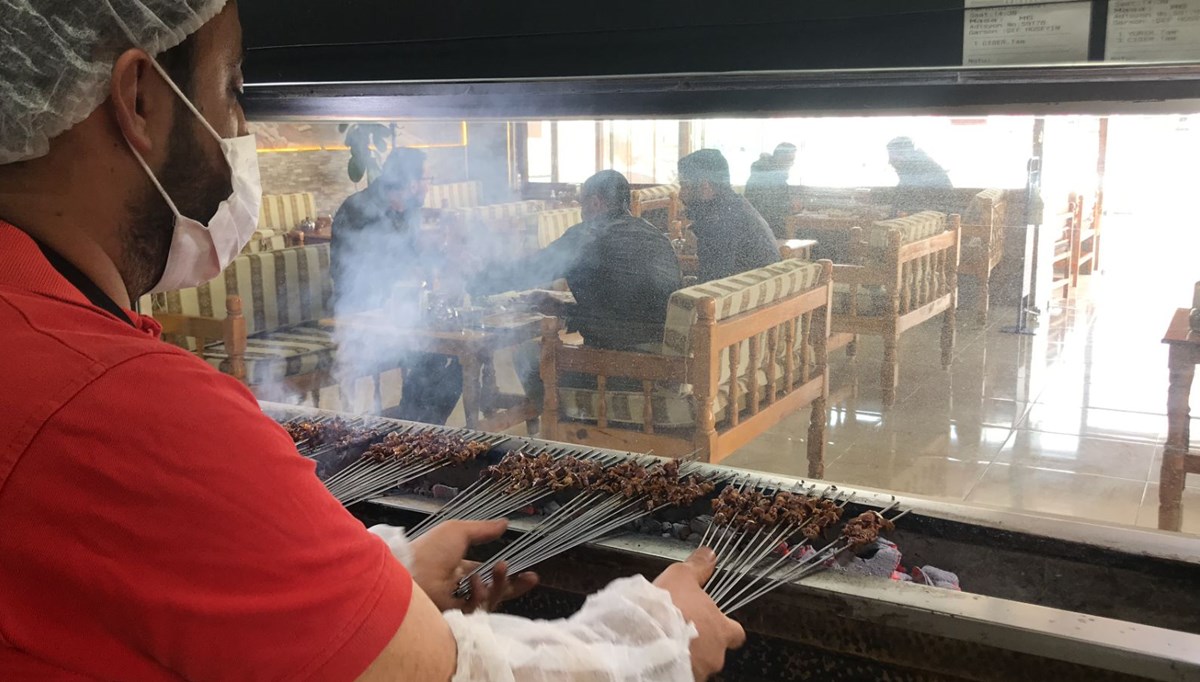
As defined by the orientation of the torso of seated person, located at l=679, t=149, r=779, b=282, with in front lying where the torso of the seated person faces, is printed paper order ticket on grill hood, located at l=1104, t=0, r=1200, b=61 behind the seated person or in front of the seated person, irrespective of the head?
behind

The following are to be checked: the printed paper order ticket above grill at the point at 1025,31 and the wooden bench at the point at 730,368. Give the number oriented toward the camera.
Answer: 1

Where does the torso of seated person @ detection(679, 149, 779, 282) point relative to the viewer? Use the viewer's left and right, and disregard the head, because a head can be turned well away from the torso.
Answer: facing away from the viewer and to the left of the viewer

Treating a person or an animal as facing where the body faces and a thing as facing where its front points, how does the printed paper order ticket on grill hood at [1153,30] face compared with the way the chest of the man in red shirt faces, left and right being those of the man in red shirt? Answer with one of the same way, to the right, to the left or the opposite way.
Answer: the opposite way

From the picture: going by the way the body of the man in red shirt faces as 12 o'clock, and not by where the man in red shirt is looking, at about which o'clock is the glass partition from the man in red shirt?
The glass partition is roughly at 12 o'clock from the man in red shirt.

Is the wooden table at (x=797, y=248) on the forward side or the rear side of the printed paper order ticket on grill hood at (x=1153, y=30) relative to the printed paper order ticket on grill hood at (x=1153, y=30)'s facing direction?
on the rear side

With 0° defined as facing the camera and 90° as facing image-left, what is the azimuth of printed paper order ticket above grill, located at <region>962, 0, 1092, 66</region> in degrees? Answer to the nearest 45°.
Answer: approximately 0°

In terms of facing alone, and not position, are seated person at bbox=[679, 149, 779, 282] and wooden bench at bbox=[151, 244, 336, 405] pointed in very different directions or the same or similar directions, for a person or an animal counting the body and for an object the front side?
very different directions

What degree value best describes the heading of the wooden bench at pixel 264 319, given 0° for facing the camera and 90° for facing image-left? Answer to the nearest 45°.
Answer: approximately 315°

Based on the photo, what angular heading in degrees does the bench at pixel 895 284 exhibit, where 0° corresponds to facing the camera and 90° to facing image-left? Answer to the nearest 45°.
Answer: approximately 135°

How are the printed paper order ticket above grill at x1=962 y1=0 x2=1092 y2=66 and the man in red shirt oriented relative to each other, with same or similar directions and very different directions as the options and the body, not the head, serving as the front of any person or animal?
very different directions

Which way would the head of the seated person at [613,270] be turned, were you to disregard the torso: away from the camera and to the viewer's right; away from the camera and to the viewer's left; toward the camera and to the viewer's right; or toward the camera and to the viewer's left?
away from the camera and to the viewer's left

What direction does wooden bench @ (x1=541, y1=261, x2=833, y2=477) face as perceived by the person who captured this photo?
facing away from the viewer and to the left of the viewer

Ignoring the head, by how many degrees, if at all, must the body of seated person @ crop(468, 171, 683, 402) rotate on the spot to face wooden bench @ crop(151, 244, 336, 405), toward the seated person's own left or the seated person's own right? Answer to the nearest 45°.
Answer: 0° — they already face it

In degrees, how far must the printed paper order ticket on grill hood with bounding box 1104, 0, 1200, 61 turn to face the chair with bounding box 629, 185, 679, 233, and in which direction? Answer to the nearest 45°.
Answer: approximately 135° to its right

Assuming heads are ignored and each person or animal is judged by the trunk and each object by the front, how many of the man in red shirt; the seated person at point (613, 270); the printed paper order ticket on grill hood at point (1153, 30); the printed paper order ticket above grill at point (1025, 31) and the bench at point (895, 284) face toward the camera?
2
